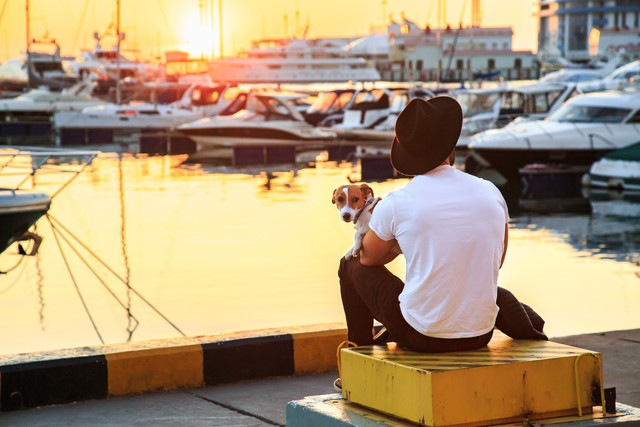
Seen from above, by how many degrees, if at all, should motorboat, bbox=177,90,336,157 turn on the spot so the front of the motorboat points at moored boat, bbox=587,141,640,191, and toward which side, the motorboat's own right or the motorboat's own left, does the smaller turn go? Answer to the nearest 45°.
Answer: approximately 135° to the motorboat's own left

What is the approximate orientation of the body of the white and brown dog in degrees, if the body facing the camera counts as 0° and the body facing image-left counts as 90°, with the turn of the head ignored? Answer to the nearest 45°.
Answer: approximately 45°

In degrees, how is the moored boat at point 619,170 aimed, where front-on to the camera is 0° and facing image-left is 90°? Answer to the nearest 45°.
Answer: approximately 90°

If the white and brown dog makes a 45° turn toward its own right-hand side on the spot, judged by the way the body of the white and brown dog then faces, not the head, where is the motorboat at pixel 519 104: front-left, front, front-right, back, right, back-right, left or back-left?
right

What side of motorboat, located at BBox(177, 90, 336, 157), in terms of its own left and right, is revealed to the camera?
left

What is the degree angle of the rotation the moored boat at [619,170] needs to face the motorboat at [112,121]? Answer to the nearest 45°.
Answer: approximately 45° to its right

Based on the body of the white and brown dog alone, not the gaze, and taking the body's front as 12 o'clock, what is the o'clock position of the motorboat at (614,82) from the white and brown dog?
The motorboat is roughly at 5 o'clock from the white and brown dog.

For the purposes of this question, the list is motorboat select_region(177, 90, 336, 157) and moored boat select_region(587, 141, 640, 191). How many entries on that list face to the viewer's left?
2

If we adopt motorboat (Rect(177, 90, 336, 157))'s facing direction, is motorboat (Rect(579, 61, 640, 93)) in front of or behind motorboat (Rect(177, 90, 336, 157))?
behind

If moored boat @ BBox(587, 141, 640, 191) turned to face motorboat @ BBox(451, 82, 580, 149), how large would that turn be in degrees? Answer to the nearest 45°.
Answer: approximately 90° to its right

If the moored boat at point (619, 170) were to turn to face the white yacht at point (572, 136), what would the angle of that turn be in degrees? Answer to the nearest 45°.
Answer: approximately 45° to its right

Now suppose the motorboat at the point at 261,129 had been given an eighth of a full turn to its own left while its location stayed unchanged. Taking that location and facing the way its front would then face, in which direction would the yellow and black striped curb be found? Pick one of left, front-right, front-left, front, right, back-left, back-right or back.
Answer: front-left

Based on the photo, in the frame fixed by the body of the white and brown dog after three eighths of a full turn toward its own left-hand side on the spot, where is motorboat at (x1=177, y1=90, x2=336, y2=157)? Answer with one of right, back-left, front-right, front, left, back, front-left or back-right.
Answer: left

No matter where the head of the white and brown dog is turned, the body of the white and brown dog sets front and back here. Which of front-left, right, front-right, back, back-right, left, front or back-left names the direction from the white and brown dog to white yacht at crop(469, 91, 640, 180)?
back-right

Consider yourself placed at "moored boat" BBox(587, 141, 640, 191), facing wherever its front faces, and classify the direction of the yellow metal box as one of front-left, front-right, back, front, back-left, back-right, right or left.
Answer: left

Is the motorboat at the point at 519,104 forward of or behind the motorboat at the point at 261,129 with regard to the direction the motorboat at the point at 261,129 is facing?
behind

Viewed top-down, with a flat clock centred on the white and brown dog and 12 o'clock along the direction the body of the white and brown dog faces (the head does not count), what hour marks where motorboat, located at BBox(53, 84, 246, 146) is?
The motorboat is roughly at 4 o'clock from the white and brown dog.
